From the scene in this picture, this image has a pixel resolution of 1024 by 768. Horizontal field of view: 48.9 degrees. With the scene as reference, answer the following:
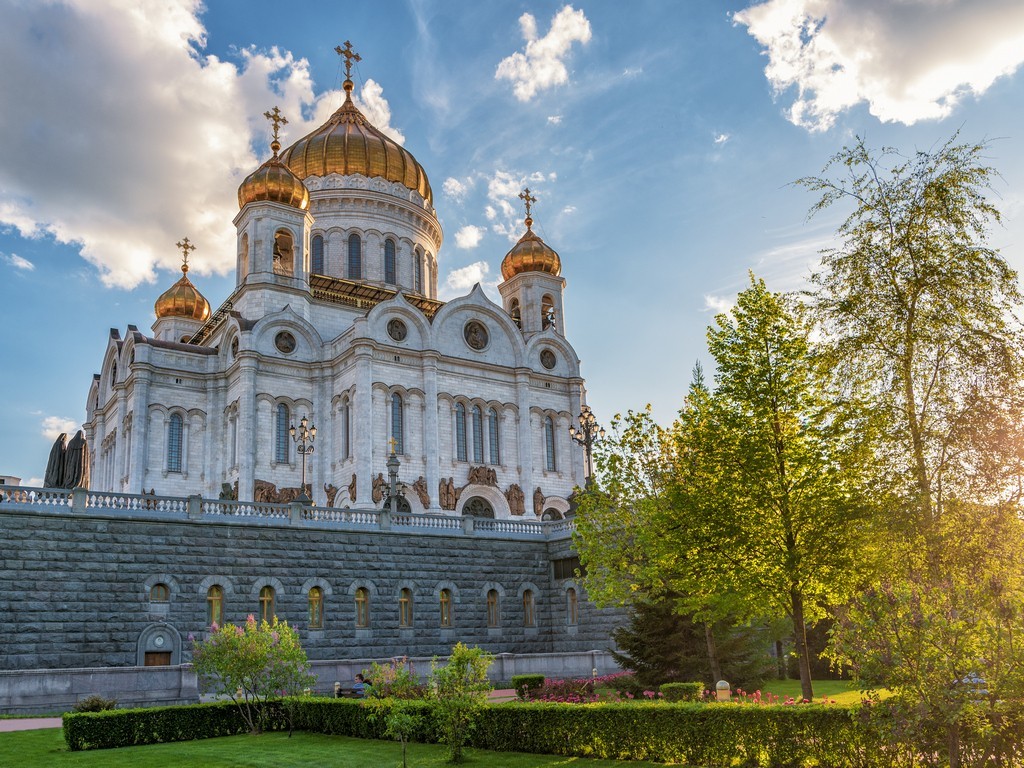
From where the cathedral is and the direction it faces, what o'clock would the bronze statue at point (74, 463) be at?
The bronze statue is roughly at 4 o'clock from the cathedral.

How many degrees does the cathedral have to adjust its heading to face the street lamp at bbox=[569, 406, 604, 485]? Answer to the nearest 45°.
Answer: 0° — it already faces it

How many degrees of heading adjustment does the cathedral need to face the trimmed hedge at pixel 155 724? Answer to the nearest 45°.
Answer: approximately 45° to its right

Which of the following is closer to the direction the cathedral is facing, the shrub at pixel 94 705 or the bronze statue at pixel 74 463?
the shrub

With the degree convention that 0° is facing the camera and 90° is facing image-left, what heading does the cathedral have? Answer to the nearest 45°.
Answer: approximately 315°

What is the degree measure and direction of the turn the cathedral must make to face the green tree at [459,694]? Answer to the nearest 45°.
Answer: approximately 45° to its right

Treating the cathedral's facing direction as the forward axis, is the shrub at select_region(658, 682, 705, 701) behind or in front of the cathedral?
in front

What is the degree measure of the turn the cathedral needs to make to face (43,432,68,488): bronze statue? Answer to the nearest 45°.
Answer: approximately 135° to its right

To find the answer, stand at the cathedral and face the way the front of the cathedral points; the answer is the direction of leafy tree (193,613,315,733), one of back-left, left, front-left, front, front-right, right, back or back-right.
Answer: front-right

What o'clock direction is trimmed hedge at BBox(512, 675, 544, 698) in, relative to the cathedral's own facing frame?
The trimmed hedge is roughly at 1 o'clock from the cathedral.
